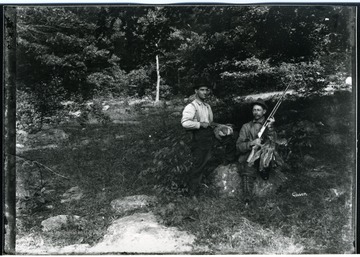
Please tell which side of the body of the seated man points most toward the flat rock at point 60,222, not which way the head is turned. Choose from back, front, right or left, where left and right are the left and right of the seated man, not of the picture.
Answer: right

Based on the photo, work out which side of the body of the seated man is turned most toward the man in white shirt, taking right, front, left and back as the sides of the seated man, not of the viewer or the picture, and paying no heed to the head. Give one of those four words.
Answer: right

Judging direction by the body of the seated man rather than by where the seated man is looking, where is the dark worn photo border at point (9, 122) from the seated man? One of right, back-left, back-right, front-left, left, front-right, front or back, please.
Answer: right

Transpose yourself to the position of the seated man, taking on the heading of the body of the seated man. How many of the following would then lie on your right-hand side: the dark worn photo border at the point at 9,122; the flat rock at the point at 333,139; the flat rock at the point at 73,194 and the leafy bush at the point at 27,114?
3

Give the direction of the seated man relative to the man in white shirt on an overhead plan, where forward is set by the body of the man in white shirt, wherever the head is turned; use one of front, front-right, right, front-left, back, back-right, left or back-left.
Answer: front-left

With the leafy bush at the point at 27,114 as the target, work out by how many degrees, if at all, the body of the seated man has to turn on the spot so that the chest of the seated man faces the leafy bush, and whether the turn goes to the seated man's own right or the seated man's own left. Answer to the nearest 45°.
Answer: approximately 90° to the seated man's own right

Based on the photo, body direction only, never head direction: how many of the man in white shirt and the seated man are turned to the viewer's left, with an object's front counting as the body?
0

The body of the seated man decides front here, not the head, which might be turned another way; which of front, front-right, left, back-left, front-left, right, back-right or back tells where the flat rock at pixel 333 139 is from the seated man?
left

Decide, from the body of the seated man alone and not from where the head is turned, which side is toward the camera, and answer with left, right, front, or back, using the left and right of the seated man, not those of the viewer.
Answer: front
